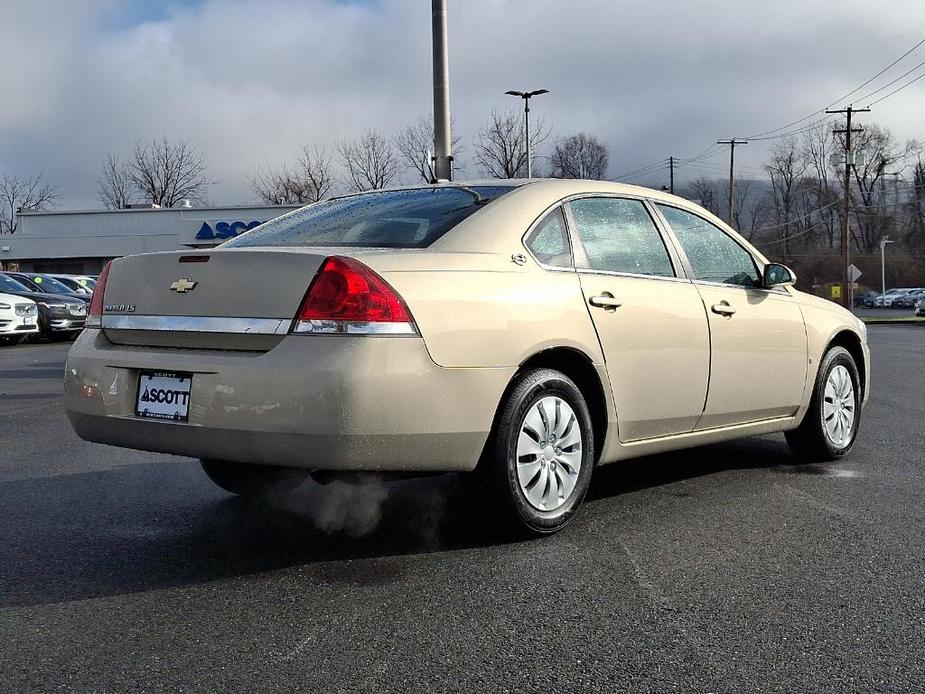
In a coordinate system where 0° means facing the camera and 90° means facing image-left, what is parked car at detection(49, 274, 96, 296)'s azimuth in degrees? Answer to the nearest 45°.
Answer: approximately 315°

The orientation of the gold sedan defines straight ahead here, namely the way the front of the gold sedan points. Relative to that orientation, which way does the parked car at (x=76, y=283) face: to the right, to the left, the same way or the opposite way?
to the right

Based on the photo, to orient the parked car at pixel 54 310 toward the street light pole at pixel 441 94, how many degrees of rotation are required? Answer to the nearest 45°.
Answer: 0° — it already faces it

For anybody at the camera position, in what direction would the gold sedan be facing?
facing away from the viewer and to the right of the viewer

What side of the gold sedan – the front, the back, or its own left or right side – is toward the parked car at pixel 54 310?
left

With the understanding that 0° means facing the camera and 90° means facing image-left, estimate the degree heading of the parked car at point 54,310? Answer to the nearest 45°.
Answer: approximately 315°

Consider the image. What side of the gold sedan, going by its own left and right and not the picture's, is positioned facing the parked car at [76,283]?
left
